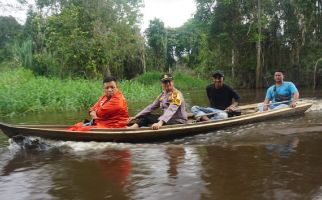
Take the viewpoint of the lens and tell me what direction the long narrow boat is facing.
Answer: facing to the left of the viewer

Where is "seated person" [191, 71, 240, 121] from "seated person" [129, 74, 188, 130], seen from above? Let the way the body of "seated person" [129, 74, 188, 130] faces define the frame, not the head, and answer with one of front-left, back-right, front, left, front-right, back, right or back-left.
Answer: back

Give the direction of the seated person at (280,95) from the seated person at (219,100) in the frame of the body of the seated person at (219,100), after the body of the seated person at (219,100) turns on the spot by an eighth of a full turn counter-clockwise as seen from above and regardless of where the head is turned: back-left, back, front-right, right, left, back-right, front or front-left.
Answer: back-left

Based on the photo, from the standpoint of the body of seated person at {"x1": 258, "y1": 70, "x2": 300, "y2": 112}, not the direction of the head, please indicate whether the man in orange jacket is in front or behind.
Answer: in front

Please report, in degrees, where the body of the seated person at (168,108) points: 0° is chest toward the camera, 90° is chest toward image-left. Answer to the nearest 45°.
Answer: approximately 45°

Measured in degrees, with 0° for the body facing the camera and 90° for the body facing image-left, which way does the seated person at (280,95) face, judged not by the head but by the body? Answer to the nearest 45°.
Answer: approximately 45°
